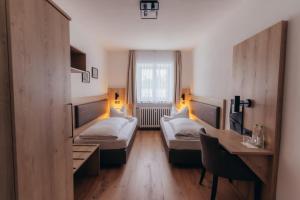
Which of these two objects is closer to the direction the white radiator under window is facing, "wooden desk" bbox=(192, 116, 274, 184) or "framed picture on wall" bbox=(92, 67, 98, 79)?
the wooden desk

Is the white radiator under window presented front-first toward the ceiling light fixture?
yes

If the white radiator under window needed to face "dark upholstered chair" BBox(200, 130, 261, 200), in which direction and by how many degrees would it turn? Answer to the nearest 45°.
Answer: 0° — it already faces it

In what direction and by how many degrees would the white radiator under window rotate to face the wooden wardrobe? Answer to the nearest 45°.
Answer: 0° — it already faces it

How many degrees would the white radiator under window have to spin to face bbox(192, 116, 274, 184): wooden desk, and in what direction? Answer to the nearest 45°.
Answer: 0° — it already faces it

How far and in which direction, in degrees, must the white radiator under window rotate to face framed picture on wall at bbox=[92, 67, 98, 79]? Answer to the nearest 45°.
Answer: approximately 45° to its right

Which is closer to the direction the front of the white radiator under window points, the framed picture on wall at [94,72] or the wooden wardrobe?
the wooden wardrobe

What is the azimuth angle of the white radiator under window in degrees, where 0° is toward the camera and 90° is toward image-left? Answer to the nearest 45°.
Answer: approximately 0°

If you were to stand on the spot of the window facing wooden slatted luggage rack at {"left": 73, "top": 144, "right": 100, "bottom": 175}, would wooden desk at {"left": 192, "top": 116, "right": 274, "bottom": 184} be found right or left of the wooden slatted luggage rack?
left
